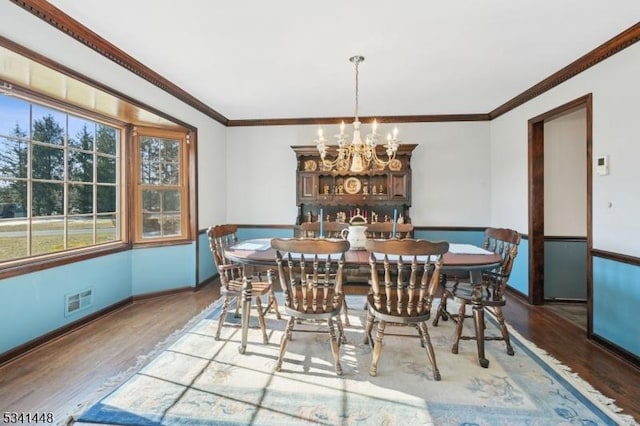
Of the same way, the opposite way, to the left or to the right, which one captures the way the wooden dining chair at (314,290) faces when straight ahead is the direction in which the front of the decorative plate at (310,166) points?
the opposite way

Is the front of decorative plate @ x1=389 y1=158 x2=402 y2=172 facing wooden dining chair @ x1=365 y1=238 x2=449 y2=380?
yes

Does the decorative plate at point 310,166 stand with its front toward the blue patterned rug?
yes

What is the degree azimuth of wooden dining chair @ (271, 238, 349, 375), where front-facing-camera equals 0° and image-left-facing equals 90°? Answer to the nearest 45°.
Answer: approximately 180°

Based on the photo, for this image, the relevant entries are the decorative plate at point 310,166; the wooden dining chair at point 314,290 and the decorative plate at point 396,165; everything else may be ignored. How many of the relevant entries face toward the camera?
2

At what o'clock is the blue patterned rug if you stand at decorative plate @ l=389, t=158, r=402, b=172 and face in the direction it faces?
The blue patterned rug is roughly at 12 o'clock from the decorative plate.

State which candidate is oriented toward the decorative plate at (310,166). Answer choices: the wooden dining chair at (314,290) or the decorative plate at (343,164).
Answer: the wooden dining chair

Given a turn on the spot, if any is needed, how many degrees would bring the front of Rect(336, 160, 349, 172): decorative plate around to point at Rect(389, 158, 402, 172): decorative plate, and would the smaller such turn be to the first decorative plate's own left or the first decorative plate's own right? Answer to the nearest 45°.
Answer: approximately 135° to the first decorative plate's own left

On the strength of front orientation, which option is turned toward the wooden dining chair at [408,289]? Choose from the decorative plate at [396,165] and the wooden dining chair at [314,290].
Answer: the decorative plate

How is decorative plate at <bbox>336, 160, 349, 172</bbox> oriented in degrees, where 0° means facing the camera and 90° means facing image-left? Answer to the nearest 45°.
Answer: approximately 0°
